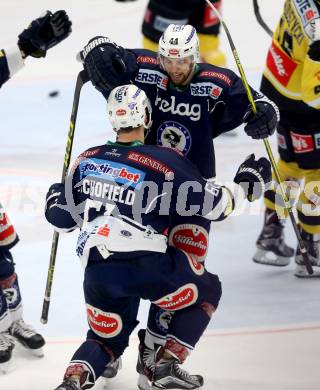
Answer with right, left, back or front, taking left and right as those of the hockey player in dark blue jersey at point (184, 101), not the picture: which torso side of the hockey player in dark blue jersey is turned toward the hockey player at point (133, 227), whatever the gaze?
front

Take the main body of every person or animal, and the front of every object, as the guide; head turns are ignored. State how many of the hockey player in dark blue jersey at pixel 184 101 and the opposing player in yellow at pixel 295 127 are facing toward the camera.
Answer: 1

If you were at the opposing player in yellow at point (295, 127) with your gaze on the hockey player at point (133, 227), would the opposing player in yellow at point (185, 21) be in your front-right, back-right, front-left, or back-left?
back-right

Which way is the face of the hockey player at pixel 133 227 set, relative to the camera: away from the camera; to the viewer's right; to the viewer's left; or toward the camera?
away from the camera

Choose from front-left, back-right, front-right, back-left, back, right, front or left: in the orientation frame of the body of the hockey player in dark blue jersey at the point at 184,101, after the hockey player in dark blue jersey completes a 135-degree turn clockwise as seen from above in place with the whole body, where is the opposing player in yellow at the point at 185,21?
front-right

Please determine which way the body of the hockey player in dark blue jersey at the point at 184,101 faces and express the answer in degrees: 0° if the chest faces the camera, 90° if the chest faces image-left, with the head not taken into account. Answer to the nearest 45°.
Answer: approximately 0°
